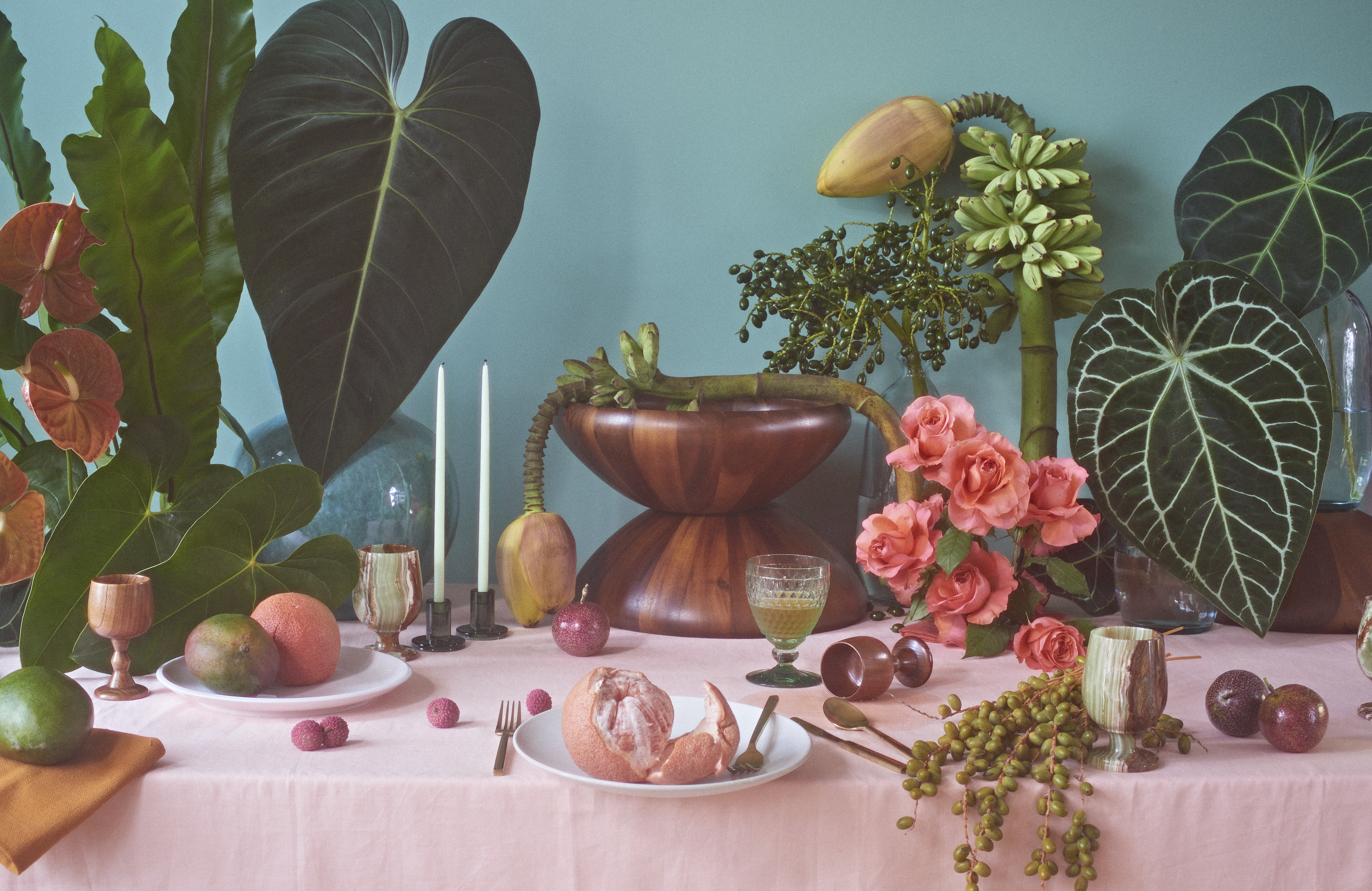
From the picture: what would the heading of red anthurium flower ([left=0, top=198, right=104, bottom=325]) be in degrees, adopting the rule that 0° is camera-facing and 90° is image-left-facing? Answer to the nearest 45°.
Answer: approximately 0°

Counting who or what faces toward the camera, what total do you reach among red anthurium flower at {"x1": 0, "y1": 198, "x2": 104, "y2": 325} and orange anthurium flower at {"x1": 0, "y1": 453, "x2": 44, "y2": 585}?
2

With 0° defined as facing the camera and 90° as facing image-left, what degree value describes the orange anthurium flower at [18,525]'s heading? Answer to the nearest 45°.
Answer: approximately 0°

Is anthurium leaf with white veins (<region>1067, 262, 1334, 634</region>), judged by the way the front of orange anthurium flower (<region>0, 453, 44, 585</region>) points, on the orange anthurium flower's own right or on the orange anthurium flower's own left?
on the orange anthurium flower's own left

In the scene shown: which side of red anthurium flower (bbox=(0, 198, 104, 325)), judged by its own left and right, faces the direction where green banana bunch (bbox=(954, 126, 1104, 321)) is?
left
